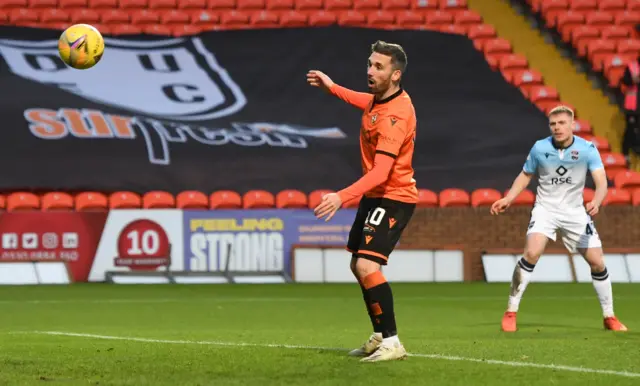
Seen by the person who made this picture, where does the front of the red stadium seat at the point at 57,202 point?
facing the viewer

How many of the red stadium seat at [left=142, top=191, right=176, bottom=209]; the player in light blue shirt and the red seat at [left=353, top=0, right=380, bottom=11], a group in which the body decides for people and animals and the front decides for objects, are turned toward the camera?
3

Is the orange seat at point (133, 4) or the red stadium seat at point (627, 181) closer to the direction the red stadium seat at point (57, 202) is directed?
the red stadium seat

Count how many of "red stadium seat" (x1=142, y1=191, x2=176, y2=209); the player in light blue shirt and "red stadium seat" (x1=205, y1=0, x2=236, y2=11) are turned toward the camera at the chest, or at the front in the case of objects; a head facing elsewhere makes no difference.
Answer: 3

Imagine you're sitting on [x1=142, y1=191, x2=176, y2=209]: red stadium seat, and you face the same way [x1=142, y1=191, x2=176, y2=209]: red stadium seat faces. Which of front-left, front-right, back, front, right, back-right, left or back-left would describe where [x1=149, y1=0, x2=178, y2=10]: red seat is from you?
back

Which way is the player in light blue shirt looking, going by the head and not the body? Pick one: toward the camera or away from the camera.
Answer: toward the camera

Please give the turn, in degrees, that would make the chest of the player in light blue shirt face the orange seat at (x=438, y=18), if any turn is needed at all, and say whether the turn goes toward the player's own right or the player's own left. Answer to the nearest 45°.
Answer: approximately 180°

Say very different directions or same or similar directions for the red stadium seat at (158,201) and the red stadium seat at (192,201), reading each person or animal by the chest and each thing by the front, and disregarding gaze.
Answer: same or similar directions

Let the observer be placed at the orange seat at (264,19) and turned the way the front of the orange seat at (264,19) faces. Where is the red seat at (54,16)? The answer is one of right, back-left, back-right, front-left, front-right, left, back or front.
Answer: right

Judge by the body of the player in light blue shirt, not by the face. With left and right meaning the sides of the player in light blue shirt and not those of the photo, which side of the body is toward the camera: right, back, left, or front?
front

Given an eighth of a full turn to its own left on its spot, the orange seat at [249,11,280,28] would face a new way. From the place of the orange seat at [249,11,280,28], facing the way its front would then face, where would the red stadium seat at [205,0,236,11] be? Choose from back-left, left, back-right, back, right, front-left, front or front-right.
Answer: back

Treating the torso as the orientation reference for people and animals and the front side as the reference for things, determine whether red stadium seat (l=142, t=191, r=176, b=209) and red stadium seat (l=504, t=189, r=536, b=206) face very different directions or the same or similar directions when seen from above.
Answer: same or similar directions

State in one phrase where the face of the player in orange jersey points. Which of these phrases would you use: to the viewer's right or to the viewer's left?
to the viewer's left

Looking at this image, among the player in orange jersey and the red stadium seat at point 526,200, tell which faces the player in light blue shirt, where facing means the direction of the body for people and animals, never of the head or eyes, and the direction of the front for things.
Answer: the red stadium seat

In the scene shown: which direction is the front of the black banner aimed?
toward the camera

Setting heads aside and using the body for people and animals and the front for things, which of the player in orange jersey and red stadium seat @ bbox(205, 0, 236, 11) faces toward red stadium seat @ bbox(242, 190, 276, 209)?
red stadium seat @ bbox(205, 0, 236, 11)

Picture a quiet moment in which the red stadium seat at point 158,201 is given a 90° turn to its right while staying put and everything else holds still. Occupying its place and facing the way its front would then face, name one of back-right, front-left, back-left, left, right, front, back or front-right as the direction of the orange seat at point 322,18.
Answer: back-right
